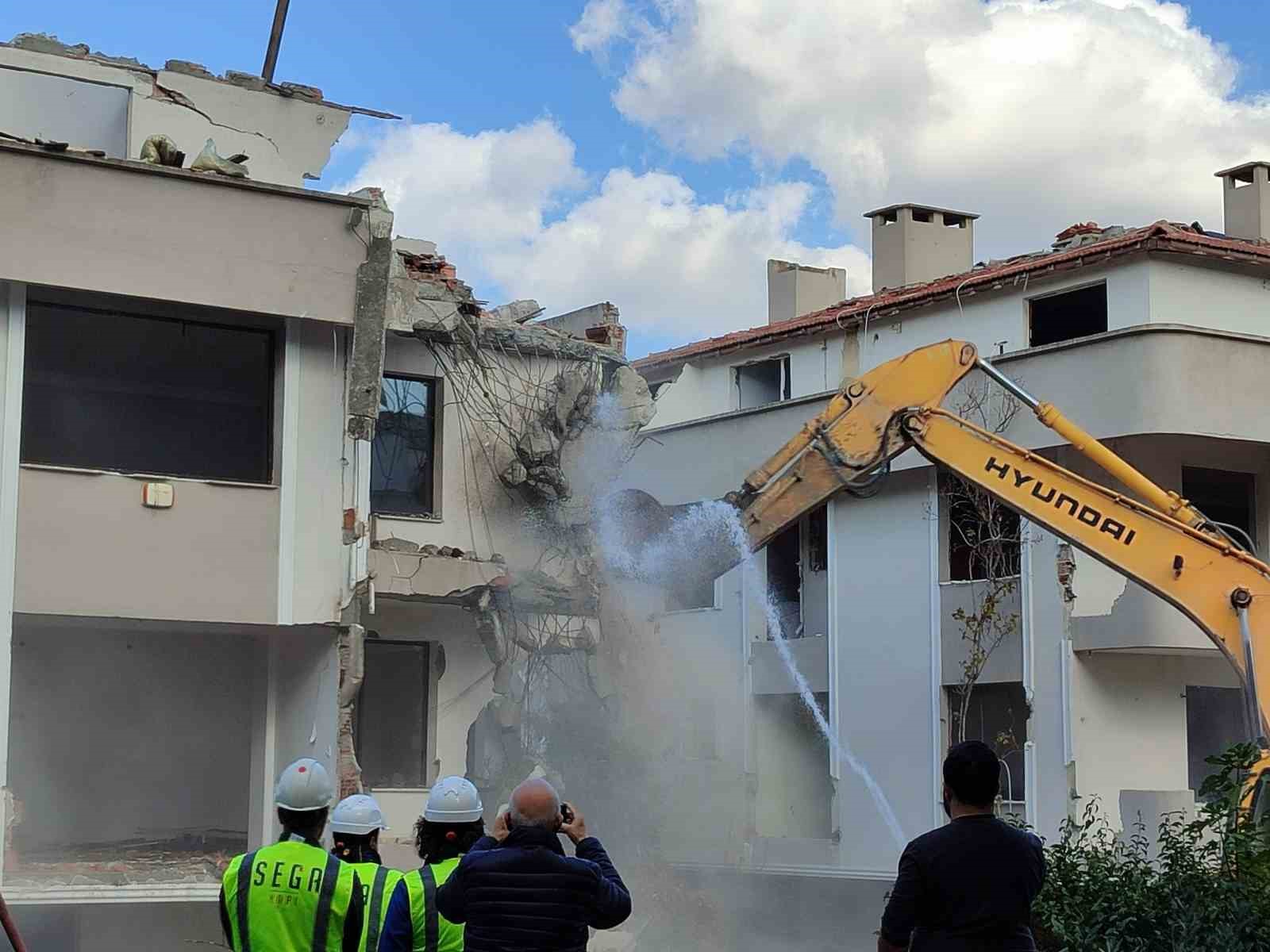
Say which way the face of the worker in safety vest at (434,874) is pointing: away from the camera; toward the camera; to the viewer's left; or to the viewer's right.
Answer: away from the camera

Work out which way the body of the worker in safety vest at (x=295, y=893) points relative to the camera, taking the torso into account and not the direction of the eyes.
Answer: away from the camera

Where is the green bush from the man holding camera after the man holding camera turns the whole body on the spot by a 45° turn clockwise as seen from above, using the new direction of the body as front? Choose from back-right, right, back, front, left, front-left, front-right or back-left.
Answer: front

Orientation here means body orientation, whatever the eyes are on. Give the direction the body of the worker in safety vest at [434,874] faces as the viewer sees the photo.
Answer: away from the camera

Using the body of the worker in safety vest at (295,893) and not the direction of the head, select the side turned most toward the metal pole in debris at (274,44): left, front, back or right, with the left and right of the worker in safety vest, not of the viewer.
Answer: front

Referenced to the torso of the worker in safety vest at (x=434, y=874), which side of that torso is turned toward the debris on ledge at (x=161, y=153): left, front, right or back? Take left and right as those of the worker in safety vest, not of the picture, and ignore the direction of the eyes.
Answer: front

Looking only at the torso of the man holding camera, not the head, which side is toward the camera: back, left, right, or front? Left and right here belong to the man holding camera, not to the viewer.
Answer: back

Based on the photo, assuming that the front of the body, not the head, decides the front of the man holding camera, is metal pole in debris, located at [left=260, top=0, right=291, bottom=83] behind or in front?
in front

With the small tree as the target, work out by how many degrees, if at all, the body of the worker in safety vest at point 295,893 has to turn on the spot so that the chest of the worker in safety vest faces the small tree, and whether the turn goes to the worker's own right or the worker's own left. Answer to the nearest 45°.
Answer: approximately 45° to the worker's own right
